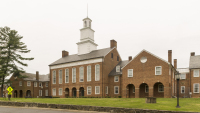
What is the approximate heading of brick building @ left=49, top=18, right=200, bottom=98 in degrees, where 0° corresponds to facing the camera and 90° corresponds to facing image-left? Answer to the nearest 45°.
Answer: approximately 45°
